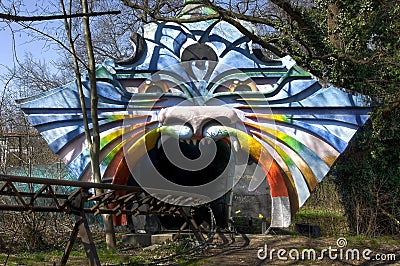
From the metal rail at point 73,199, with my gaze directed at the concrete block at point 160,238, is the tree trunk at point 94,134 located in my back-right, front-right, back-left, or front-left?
front-left

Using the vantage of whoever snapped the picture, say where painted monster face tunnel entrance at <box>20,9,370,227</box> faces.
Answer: facing the viewer

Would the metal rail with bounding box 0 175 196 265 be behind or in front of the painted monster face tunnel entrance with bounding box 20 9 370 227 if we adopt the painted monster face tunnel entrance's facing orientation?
in front
